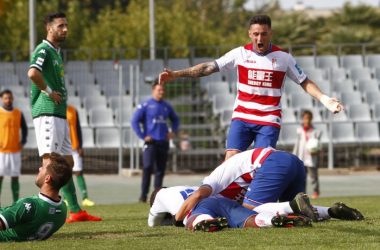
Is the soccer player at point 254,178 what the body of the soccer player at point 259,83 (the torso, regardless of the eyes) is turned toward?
yes

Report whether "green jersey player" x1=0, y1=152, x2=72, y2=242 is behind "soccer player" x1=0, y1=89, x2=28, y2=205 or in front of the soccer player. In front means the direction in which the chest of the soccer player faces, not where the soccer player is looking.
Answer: in front

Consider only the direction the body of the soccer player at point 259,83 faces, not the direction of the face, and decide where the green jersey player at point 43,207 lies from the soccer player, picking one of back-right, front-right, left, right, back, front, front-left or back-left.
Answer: front-right

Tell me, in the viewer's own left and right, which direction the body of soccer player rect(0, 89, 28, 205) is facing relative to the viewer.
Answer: facing the viewer

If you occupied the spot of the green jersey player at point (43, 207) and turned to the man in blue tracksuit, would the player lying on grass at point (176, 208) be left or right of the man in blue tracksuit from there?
right

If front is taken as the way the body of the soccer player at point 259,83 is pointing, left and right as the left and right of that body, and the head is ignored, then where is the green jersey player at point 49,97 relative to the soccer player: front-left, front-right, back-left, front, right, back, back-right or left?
right

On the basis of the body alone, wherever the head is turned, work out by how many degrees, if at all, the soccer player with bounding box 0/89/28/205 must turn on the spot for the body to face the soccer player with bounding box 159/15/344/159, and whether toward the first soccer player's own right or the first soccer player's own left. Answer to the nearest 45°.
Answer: approximately 45° to the first soccer player's own left

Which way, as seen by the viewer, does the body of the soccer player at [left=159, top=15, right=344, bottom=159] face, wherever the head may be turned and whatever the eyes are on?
toward the camera

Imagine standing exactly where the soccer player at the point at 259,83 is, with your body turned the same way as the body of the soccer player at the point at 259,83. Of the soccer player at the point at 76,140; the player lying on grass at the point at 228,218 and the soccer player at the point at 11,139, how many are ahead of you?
1

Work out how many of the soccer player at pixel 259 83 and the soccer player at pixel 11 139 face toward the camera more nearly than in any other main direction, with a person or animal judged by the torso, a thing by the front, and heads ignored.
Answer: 2

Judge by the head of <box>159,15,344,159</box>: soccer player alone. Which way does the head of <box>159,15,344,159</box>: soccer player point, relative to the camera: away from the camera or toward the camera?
toward the camera

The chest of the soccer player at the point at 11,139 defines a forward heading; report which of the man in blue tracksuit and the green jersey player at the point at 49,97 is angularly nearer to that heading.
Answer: the green jersey player

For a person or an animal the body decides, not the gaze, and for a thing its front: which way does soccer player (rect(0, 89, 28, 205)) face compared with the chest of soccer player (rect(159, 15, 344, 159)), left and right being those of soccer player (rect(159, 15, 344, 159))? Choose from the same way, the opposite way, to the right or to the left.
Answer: the same way
